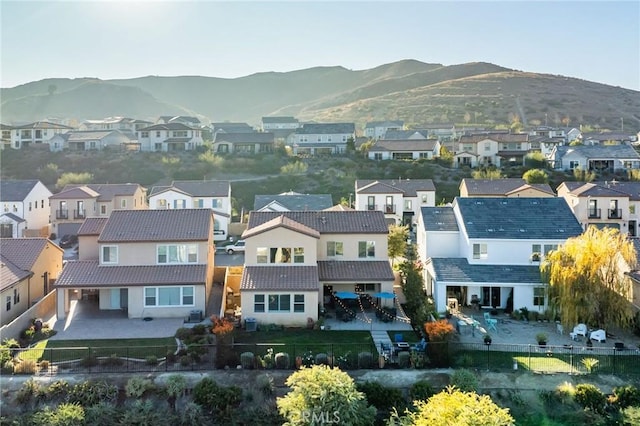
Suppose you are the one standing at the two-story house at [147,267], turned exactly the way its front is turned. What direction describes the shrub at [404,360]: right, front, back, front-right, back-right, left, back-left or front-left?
back-right

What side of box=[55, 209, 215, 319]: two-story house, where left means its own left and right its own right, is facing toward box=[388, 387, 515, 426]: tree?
back

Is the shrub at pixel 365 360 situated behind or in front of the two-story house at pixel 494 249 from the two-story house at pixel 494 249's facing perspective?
behind

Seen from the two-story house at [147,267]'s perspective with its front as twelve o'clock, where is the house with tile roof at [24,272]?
The house with tile roof is roughly at 10 o'clock from the two-story house.

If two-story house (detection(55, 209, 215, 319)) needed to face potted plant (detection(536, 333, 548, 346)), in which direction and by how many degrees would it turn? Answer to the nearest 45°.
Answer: approximately 135° to its right

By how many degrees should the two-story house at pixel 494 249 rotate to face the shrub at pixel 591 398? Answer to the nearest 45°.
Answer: approximately 180°

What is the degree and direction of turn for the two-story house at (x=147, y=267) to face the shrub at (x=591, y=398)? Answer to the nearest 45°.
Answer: approximately 135° to its right

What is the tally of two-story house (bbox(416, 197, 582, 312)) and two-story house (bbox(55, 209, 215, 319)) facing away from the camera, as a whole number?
2

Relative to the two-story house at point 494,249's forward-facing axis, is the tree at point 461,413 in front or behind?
behind

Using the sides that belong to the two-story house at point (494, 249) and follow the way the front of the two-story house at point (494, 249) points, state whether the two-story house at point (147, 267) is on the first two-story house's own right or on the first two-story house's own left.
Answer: on the first two-story house's own left

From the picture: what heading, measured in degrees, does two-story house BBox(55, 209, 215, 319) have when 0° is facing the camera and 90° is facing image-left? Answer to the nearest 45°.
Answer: approximately 180°

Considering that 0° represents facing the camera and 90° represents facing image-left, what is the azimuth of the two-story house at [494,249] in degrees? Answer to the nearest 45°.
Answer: approximately 180°

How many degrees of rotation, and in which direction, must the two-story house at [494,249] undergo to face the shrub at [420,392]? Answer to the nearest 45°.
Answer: approximately 180°
